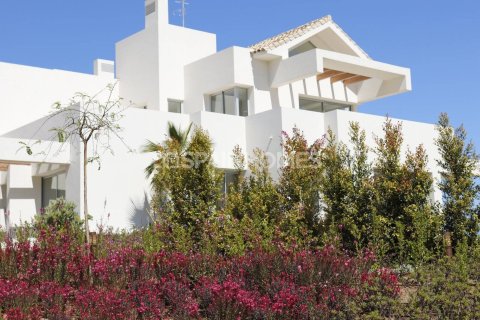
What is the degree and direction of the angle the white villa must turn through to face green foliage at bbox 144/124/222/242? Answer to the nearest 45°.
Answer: approximately 45° to its right

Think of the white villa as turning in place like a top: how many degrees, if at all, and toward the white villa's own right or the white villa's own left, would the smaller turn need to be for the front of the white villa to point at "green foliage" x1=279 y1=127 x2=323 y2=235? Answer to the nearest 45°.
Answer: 0° — it already faces it

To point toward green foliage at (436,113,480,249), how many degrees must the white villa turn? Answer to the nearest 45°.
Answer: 0° — it already faces it

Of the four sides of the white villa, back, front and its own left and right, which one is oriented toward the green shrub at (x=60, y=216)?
right

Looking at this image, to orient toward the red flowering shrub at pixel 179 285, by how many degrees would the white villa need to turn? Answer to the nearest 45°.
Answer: approximately 45° to its right

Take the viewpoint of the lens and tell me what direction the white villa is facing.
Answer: facing the viewer and to the right of the viewer
